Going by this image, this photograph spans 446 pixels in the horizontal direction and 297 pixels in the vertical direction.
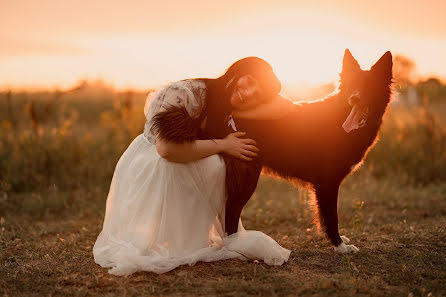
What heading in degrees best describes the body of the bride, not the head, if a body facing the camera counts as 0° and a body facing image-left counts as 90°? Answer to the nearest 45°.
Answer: approximately 270°
